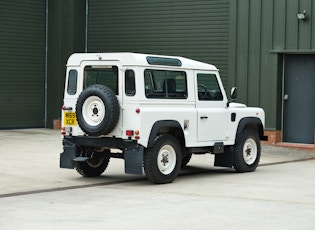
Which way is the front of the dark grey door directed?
toward the camera

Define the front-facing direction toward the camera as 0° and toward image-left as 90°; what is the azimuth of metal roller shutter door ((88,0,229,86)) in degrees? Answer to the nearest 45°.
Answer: approximately 0°

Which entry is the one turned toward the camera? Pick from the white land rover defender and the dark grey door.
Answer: the dark grey door

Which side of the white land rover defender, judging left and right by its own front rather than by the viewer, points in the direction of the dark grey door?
front

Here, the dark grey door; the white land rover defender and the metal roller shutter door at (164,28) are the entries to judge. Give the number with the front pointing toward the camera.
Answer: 2

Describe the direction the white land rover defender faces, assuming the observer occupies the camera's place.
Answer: facing away from the viewer and to the right of the viewer

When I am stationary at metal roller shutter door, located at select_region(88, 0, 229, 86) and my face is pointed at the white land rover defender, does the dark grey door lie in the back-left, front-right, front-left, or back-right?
front-left

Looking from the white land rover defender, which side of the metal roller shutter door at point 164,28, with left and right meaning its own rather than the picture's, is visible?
front

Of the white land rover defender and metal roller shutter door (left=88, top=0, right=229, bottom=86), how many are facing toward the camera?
1

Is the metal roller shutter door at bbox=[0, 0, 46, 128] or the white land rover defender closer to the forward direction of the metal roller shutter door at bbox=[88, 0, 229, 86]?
the white land rover defender

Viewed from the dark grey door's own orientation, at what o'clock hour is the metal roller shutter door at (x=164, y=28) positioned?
The metal roller shutter door is roughly at 4 o'clock from the dark grey door.

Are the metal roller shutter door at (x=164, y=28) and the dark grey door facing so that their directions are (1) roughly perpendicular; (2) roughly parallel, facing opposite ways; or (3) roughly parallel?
roughly parallel

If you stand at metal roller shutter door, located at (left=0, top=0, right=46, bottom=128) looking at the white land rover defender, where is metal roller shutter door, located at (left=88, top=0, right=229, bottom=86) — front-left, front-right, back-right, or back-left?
front-left

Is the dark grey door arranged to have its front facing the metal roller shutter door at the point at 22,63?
no

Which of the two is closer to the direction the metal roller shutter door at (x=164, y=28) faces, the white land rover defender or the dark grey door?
the white land rover defender

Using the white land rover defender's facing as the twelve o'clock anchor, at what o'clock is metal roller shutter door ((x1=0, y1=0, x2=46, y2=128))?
The metal roller shutter door is roughly at 10 o'clock from the white land rover defender.

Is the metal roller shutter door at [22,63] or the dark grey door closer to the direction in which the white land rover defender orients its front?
the dark grey door
